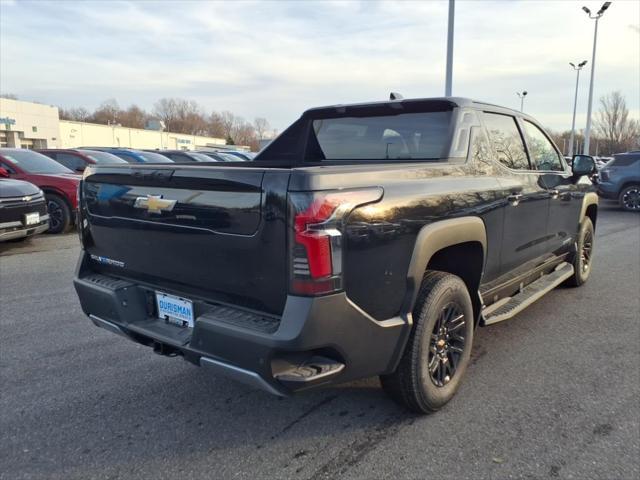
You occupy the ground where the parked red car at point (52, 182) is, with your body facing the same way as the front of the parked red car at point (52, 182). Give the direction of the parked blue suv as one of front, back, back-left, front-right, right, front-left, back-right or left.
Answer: front-left

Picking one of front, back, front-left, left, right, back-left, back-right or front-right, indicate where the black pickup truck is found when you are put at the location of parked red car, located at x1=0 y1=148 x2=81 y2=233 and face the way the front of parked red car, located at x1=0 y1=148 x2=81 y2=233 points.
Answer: front-right

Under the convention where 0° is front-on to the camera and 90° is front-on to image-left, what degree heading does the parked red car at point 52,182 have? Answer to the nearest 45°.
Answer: approximately 315°

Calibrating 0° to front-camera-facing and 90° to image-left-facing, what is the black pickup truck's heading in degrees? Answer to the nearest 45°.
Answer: approximately 225°

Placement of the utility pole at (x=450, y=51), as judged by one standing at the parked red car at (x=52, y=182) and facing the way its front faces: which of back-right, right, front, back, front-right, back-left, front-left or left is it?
front-left

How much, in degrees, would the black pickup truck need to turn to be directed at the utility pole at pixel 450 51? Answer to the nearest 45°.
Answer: approximately 45° to its left

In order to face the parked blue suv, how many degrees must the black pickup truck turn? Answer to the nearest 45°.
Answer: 0° — it already faces it
